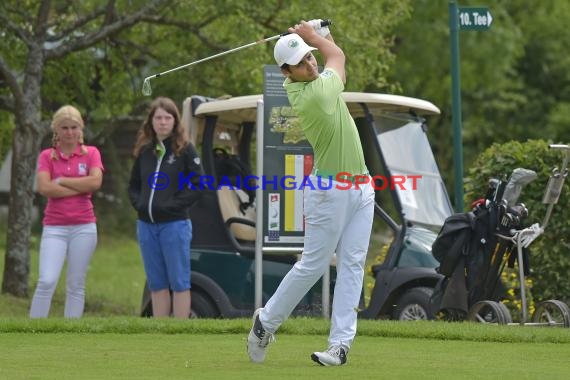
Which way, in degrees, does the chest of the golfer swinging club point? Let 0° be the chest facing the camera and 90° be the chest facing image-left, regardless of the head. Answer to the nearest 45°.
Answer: approximately 315°

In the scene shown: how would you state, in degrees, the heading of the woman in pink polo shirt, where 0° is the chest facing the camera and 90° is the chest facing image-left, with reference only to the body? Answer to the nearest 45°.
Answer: approximately 0°

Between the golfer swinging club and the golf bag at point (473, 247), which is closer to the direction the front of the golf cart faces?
the golf bag

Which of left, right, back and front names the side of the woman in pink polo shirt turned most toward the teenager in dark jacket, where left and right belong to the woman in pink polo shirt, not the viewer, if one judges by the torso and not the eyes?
left

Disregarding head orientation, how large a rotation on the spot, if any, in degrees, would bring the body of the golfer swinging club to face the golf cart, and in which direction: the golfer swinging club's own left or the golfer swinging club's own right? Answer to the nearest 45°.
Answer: approximately 135° to the golfer swinging club's own left
